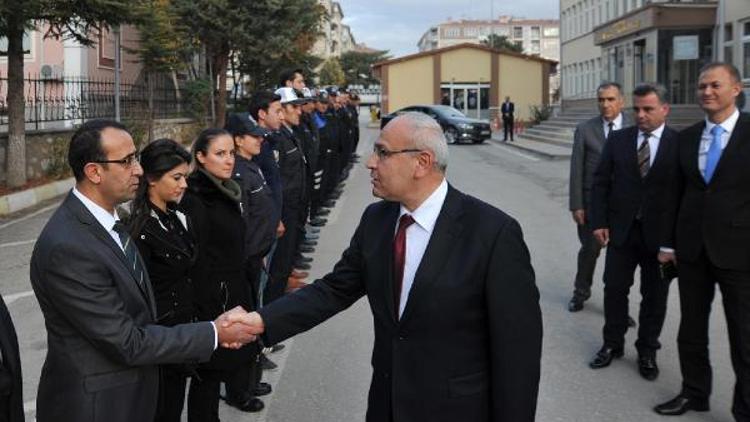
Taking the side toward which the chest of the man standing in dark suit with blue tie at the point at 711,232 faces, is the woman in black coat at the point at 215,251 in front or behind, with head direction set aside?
in front

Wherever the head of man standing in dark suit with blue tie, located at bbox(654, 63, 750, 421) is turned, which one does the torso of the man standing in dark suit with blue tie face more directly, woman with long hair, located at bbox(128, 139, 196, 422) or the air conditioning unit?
the woman with long hair

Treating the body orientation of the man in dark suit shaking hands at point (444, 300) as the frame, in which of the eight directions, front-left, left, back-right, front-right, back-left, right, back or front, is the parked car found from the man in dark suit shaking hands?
back-right

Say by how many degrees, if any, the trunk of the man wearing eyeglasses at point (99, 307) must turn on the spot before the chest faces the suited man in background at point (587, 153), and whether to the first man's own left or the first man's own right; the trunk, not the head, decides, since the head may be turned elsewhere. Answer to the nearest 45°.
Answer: approximately 45° to the first man's own left

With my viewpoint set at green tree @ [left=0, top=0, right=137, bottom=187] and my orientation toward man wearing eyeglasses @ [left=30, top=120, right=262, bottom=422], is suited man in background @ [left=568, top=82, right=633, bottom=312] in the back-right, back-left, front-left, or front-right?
front-left

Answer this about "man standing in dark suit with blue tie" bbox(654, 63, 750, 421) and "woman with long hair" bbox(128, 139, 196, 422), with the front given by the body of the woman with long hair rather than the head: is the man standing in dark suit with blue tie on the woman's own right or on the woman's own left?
on the woman's own left

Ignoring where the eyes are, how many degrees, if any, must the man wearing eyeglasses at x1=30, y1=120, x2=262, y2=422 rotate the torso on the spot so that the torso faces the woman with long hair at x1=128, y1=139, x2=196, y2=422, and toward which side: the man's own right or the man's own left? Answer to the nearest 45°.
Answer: approximately 90° to the man's own left

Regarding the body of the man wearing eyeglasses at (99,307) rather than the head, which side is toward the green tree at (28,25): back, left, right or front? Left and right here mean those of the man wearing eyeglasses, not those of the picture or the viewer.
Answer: left

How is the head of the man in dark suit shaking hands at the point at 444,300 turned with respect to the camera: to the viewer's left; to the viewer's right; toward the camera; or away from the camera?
to the viewer's left

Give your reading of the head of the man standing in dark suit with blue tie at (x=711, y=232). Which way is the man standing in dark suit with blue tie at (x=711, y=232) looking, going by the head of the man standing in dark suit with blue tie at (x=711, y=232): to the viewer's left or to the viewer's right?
to the viewer's left

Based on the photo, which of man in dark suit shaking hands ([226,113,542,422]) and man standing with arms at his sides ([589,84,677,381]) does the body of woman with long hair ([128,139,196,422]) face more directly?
the man in dark suit shaking hands

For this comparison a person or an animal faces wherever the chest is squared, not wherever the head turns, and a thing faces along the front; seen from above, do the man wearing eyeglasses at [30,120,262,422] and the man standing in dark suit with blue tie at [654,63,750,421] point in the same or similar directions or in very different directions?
very different directions

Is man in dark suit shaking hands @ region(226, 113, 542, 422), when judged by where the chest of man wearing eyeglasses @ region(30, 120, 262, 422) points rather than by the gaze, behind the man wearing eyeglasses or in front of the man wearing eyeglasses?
in front

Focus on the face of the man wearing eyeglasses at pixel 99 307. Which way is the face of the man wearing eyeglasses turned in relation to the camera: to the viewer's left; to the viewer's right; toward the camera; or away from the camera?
to the viewer's right

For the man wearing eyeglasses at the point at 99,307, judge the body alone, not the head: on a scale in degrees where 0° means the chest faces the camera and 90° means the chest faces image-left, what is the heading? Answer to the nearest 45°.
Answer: approximately 270°

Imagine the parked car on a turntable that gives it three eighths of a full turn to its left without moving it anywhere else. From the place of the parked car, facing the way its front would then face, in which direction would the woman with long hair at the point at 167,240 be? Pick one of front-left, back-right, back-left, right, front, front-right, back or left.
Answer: back
